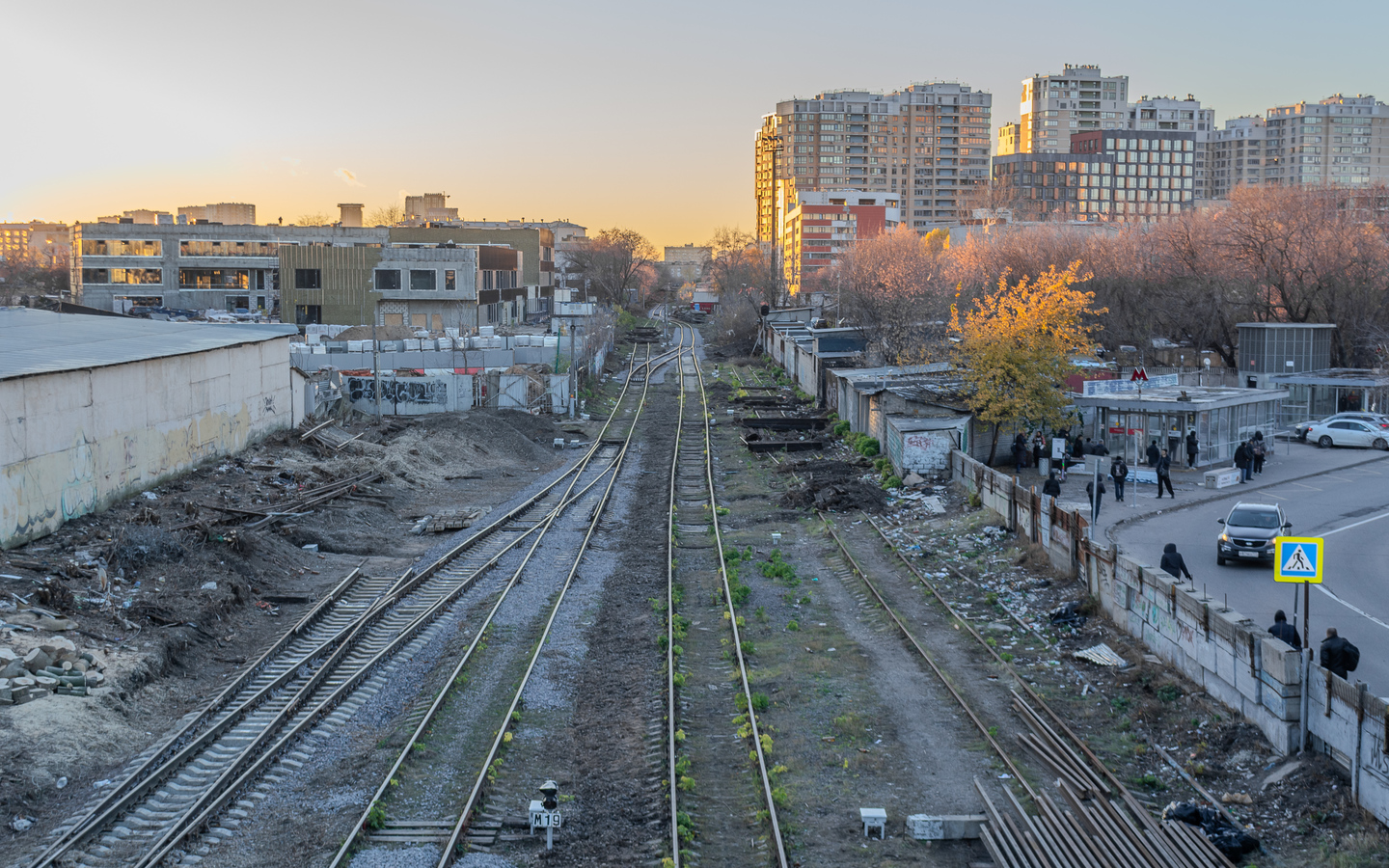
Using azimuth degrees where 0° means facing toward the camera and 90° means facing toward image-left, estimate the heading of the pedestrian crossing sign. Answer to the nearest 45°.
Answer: approximately 0°

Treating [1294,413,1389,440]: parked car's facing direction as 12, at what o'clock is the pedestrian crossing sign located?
The pedestrian crossing sign is roughly at 9 o'clock from the parked car.

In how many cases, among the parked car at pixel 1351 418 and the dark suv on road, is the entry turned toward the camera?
1

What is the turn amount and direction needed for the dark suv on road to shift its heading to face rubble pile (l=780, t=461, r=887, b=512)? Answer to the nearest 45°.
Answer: approximately 135° to its right

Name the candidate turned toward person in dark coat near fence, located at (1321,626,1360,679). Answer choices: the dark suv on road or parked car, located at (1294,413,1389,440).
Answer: the dark suv on road

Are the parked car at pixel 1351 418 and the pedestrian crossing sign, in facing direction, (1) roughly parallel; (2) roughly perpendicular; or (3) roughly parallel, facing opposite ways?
roughly perpendicular

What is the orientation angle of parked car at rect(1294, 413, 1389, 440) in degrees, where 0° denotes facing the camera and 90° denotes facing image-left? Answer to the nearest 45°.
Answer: approximately 90°

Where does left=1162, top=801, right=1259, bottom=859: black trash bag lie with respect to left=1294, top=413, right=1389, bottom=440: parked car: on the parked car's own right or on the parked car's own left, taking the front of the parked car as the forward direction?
on the parked car's own left

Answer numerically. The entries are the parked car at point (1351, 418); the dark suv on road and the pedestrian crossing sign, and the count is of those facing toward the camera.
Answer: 2
